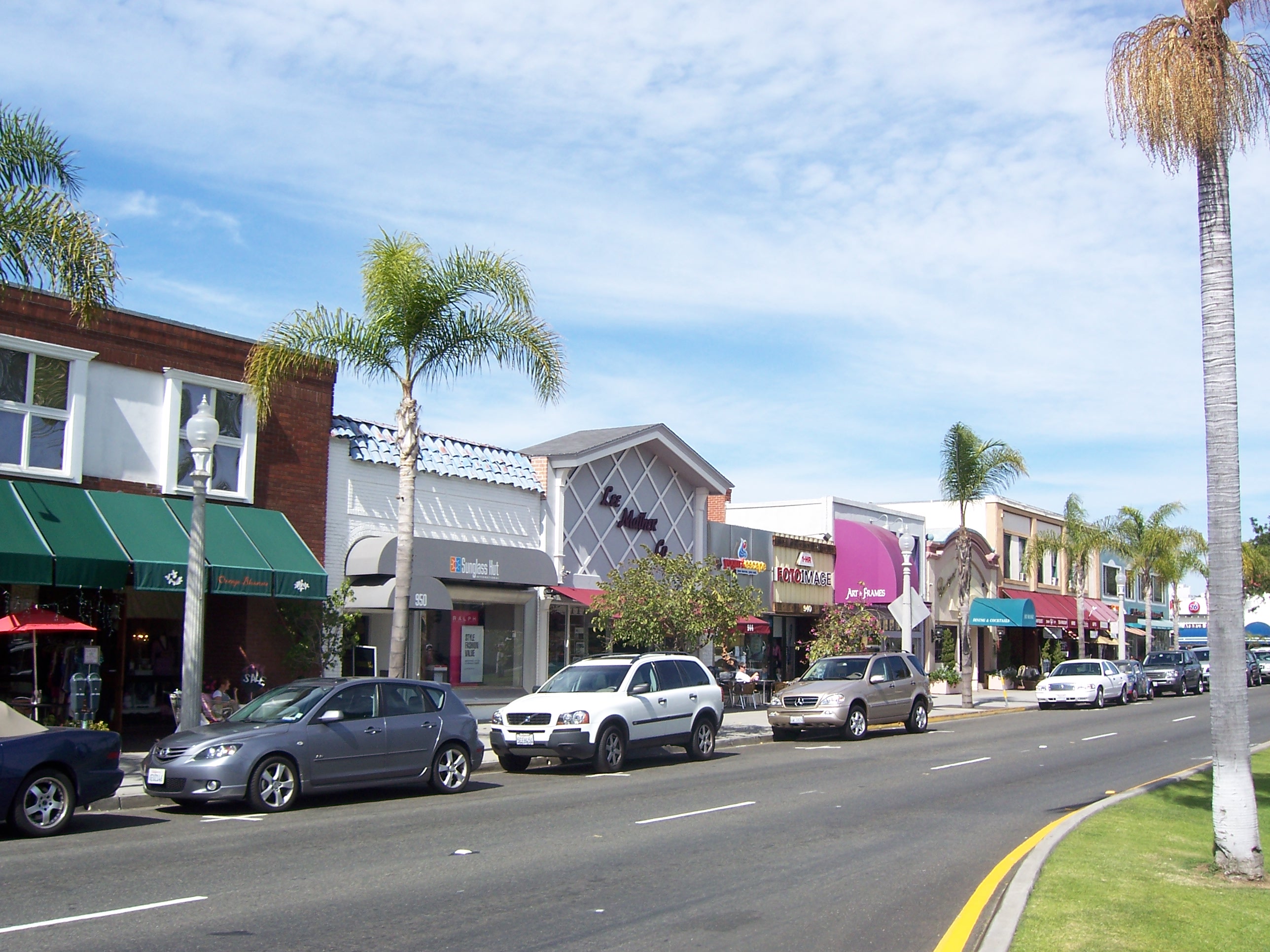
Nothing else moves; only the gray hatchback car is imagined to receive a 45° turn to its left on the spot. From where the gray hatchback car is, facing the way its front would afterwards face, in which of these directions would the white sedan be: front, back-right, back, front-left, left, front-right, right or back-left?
back-left

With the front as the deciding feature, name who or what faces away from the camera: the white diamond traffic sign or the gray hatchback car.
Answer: the white diamond traffic sign

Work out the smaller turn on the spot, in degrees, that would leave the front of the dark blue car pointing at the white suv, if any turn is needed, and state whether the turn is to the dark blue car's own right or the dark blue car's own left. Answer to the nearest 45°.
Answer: approximately 135° to the dark blue car's own right

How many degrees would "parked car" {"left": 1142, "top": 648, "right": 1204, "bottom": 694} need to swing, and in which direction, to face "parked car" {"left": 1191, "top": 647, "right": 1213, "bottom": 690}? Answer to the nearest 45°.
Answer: approximately 135° to its right

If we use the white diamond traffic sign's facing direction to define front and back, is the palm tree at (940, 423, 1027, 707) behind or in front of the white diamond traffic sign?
in front

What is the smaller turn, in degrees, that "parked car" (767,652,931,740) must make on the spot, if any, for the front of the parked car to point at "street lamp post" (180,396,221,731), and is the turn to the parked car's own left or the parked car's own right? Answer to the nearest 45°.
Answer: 0° — it already faces it

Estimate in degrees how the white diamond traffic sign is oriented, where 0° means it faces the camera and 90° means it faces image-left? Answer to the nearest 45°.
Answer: approximately 180°

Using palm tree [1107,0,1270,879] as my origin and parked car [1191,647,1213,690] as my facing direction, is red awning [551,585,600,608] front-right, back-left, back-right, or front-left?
front-left

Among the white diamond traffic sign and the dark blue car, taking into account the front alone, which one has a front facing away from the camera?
the white diamond traffic sign

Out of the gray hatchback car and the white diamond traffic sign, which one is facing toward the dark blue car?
the gray hatchback car

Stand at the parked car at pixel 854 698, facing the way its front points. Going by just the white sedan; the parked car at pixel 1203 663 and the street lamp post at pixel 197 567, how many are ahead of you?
1

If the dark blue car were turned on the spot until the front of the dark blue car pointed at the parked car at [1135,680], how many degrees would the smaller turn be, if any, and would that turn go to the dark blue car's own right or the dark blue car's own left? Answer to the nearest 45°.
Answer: approximately 135° to the dark blue car's own right

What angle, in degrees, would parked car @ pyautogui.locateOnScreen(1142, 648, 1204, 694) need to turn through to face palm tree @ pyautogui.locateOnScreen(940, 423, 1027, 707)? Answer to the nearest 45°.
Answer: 0° — it already faces it

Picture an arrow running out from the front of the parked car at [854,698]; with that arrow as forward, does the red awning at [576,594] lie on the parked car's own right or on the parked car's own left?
on the parked car's own right

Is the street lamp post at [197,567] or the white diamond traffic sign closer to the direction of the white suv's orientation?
the street lamp post

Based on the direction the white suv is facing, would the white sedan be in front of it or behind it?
behind

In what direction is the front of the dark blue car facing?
to the viewer's left

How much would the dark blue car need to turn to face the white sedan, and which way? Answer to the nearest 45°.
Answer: approximately 135° to its right

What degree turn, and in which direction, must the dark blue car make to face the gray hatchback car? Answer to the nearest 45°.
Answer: approximately 135° to its right

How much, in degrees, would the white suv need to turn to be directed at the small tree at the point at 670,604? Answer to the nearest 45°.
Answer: approximately 135° to its right

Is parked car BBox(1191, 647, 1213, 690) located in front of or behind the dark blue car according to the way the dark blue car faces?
behind

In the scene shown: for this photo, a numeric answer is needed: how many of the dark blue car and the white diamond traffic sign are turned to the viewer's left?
1
